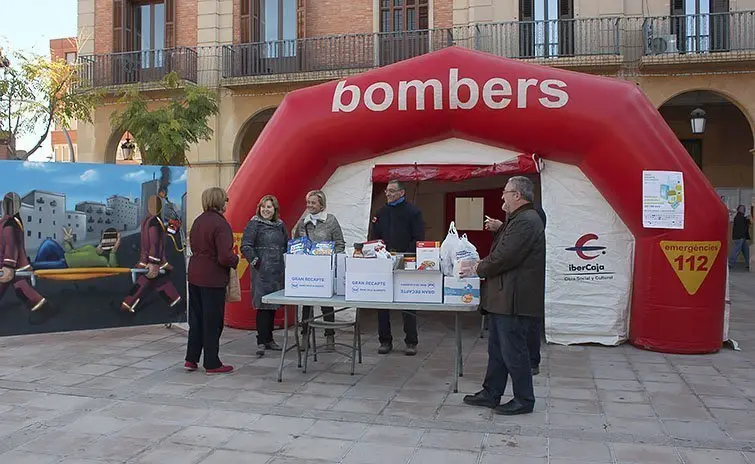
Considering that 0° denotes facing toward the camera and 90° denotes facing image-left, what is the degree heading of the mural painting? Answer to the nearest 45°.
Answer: approximately 0°

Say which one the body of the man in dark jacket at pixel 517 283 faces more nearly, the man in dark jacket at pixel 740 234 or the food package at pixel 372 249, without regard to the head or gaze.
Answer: the food package

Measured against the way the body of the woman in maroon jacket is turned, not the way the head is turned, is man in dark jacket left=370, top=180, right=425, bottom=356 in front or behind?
in front

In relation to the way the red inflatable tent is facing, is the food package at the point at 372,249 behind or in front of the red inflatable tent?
in front

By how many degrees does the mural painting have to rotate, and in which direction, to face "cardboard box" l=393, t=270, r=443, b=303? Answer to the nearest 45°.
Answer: approximately 45° to its left

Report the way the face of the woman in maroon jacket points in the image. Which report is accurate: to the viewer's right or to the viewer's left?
to the viewer's right

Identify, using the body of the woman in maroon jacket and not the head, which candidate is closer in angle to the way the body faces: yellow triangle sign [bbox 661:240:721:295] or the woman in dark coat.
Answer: the woman in dark coat

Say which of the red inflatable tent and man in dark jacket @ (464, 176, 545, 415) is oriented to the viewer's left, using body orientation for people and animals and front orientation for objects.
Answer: the man in dark jacket

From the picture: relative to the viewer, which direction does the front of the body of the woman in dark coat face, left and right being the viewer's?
facing the viewer and to the right of the viewer

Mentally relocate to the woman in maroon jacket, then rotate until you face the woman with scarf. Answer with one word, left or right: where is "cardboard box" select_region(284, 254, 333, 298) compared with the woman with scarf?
right

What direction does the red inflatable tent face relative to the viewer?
toward the camera

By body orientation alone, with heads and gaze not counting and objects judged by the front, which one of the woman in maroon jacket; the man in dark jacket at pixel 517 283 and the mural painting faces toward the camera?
the mural painting

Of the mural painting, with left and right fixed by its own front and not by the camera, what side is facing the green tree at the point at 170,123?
back

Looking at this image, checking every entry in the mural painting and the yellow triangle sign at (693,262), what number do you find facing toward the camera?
2

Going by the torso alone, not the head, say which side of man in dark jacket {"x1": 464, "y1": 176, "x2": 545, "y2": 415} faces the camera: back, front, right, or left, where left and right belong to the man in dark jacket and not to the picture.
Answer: left

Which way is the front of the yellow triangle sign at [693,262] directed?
toward the camera

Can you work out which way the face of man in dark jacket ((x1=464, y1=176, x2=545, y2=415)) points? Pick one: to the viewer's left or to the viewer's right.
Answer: to the viewer's left
